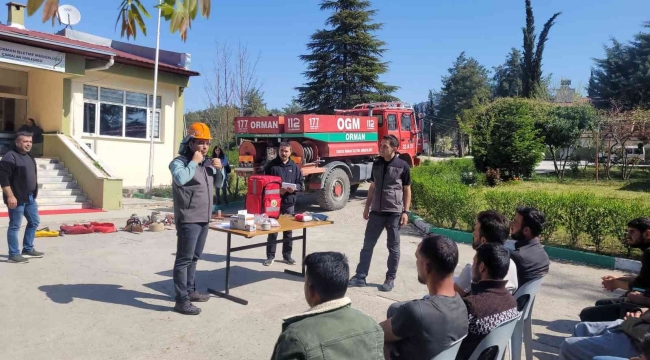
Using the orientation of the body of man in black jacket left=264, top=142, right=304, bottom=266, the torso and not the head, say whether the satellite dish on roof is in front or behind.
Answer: behind

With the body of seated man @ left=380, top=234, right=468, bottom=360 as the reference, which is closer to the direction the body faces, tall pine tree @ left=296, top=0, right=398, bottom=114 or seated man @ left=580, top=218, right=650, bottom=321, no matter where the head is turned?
the tall pine tree

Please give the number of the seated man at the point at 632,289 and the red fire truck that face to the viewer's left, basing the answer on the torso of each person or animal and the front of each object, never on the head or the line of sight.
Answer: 1

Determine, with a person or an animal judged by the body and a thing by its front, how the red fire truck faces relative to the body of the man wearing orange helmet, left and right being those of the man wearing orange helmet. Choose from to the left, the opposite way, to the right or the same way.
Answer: to the left

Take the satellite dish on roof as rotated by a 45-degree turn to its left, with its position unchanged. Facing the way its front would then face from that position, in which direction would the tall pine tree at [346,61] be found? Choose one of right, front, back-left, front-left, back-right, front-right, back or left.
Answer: left

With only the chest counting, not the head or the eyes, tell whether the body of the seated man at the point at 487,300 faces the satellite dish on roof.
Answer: yes

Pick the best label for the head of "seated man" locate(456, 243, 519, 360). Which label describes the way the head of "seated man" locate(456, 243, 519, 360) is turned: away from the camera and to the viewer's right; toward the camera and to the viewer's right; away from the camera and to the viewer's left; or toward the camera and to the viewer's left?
away from the camera and to the viewer's left

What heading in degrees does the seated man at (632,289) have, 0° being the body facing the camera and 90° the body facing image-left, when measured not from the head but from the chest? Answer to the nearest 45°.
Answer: approximately 90°
